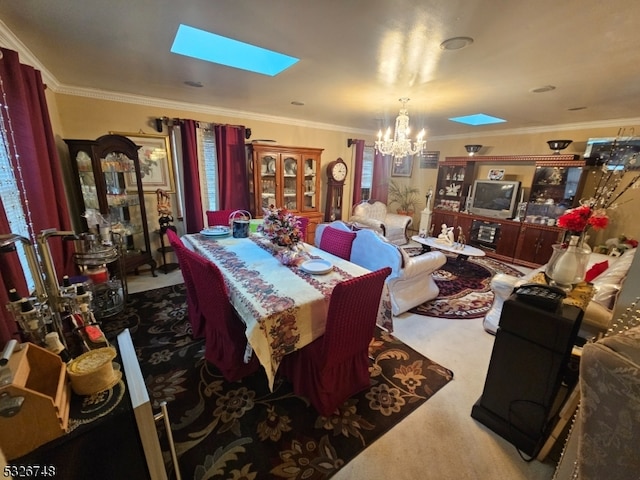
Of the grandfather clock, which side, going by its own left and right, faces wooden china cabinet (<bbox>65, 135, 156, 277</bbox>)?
right

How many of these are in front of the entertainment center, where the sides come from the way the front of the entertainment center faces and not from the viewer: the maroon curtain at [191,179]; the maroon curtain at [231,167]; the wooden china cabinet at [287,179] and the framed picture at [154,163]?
4

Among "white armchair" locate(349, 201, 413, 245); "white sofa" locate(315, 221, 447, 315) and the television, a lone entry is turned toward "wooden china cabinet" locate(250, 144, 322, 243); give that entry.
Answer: the television

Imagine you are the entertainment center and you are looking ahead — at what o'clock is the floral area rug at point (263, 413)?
The floral area rug is roughly at 11 o'clock from the entertainment center.

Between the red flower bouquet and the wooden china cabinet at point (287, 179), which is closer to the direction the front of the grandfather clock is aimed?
the red flower bouquet

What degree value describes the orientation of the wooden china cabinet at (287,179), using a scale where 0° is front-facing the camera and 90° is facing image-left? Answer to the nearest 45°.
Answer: approximately 315°

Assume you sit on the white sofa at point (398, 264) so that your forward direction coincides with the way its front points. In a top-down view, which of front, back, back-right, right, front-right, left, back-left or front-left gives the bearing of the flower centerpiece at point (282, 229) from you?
back

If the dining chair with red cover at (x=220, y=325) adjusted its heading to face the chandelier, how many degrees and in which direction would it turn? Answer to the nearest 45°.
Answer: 0° — it already faces it

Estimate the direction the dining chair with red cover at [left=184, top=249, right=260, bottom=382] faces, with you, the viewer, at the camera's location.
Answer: facing away from the viewer and to the right of the viewer
